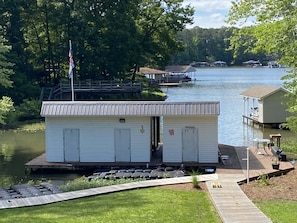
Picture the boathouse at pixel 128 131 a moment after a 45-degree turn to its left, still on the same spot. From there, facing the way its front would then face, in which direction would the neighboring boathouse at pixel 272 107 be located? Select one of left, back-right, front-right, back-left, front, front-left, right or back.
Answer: left

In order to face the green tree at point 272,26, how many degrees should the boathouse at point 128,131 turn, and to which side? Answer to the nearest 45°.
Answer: approximately 45° to its left

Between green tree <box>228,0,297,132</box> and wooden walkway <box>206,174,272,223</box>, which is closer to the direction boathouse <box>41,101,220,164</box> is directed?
the wooden walkway

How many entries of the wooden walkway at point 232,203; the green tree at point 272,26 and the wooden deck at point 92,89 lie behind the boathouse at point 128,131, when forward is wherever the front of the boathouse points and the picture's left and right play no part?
1

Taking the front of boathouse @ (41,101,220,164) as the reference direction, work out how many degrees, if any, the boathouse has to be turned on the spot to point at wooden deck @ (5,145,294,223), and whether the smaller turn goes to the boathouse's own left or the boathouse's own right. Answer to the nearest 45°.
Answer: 0° — it already faces it

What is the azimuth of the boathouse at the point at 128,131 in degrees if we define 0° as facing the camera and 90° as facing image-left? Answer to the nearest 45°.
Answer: approximately 0°

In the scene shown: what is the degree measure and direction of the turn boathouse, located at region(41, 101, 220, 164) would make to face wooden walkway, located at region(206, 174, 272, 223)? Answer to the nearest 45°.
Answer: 0° — it already faces it

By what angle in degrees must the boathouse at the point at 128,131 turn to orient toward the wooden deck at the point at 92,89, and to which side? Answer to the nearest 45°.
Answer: approximately 180°

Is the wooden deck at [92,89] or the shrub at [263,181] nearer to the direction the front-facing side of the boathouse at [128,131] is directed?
the shrub
